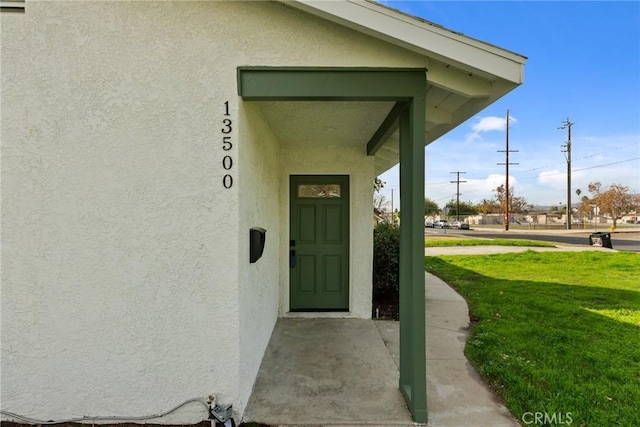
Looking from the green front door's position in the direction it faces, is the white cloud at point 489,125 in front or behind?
behind

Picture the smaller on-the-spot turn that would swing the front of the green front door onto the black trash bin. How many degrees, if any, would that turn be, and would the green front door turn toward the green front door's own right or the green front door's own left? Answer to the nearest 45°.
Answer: approximately 135° to the green front door's own left

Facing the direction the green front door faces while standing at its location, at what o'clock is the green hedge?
The green hedge is roughly at 8 o'clock from the green front door.

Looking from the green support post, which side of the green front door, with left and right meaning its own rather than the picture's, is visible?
front

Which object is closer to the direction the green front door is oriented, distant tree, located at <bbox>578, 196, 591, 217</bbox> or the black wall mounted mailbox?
the black wall mounted mailbox

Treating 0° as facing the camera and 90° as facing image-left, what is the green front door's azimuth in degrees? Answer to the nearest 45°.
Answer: approximately 0°

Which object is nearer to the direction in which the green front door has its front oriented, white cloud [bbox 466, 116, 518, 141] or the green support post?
the green support post
